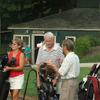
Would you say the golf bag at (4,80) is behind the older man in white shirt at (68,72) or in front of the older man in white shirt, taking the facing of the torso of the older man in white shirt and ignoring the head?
in front

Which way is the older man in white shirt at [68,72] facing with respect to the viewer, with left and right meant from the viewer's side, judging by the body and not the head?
facing away from the viewer and to the left of the viewer

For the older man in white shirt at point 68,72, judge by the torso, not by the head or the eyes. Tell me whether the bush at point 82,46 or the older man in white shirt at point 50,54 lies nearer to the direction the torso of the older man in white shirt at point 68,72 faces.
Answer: the older man in white shirt

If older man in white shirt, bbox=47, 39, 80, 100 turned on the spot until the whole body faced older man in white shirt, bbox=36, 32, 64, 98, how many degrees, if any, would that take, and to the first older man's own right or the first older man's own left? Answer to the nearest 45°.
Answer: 0° — they already face them
